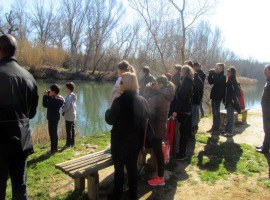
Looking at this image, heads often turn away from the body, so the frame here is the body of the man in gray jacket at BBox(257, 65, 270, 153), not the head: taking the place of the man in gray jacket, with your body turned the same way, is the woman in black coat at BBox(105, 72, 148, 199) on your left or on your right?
on your left

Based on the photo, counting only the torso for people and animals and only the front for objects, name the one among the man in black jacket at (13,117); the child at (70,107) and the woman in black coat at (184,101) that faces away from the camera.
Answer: the man in black jacket

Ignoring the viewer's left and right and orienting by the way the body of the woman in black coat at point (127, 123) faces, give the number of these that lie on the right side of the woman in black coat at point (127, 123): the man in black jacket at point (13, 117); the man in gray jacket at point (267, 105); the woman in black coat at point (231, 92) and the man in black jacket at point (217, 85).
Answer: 3

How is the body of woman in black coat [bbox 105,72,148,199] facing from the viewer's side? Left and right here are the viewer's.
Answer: facing away from the viewer and to the left of the viewer

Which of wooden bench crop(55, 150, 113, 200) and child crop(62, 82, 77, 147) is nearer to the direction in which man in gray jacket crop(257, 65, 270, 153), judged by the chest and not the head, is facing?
the child

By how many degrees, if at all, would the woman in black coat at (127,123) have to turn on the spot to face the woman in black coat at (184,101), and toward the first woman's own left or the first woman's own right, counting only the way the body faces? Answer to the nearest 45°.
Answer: approximately 90° to the first woman's own right

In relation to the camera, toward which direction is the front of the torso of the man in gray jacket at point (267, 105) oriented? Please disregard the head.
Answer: to the viewer's left

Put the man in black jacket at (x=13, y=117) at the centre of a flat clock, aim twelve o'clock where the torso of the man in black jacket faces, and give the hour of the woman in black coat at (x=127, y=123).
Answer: The woman in black coat is roughly at 3 o'clock from the man in black jacket.

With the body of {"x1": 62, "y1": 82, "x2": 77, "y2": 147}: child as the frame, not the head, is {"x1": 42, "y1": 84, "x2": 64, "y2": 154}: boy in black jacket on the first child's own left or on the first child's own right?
on the first child's own left
